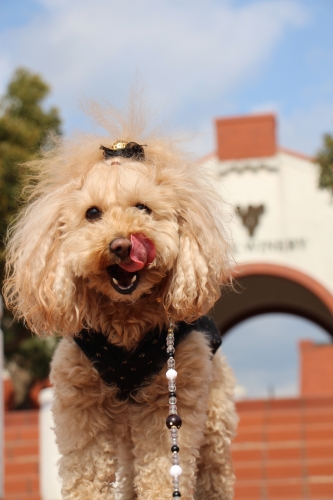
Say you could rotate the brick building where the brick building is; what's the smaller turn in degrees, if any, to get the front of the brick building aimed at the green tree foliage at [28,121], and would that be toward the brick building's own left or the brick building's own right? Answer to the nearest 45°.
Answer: approximately 90° to the brick building's own right

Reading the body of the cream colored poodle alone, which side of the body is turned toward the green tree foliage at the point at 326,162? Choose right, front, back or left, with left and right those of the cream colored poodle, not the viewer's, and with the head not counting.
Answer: back

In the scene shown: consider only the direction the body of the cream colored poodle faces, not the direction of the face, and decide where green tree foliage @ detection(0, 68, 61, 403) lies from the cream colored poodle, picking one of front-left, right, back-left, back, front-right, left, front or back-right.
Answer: back

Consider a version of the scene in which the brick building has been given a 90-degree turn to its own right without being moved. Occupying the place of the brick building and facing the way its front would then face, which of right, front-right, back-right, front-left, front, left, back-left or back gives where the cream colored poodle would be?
left

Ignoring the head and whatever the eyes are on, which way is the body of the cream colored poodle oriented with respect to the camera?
toward the camera

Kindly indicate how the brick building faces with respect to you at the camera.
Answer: facing the viewer
